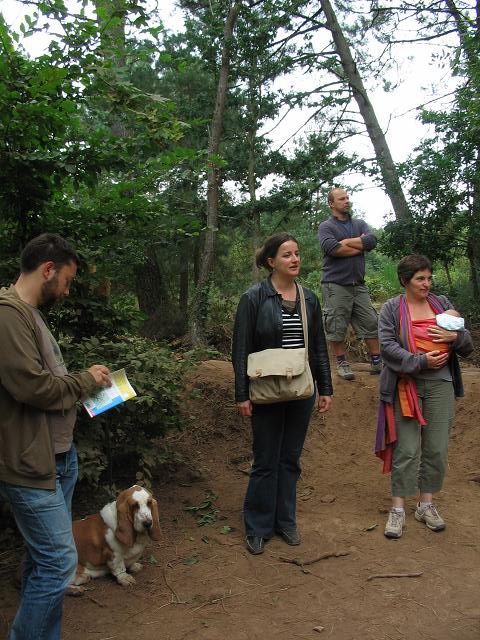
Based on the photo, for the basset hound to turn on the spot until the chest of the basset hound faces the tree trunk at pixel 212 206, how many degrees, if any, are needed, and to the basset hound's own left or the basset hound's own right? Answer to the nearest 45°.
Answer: approximately 135° to the basset hound's own left

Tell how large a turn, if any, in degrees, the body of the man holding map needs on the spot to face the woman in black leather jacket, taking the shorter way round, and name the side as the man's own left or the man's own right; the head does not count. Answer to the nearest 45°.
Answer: approximately 45° to the man's own left

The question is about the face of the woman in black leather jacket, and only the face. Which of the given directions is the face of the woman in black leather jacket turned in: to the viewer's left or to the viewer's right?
to the viewer's right

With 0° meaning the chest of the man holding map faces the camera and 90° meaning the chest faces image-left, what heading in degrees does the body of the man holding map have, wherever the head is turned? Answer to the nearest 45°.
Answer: approximately 270°

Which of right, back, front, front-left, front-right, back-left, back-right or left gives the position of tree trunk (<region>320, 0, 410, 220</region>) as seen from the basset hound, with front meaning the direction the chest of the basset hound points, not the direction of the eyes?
left

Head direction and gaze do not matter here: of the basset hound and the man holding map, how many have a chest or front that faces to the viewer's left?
0

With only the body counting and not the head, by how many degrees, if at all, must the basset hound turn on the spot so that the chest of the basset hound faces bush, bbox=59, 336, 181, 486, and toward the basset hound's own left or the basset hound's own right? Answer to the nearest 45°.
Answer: approximately 135° to the basset hound's own left

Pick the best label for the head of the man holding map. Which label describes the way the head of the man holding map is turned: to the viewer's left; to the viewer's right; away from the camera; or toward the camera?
to the viewer's right

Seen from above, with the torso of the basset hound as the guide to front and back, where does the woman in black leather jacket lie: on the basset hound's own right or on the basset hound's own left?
on the basset hound's own left

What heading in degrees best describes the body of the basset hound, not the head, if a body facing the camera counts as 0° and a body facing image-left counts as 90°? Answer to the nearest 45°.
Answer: approximately 315°

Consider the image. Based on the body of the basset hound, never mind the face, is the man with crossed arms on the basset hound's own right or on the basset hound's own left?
on the basset hound's own left

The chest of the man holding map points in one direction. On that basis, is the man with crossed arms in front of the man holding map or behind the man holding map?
in front

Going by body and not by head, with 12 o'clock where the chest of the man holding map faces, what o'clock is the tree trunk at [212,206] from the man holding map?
The tree trunk is roughly at 10 o'clock from the man holding map.
